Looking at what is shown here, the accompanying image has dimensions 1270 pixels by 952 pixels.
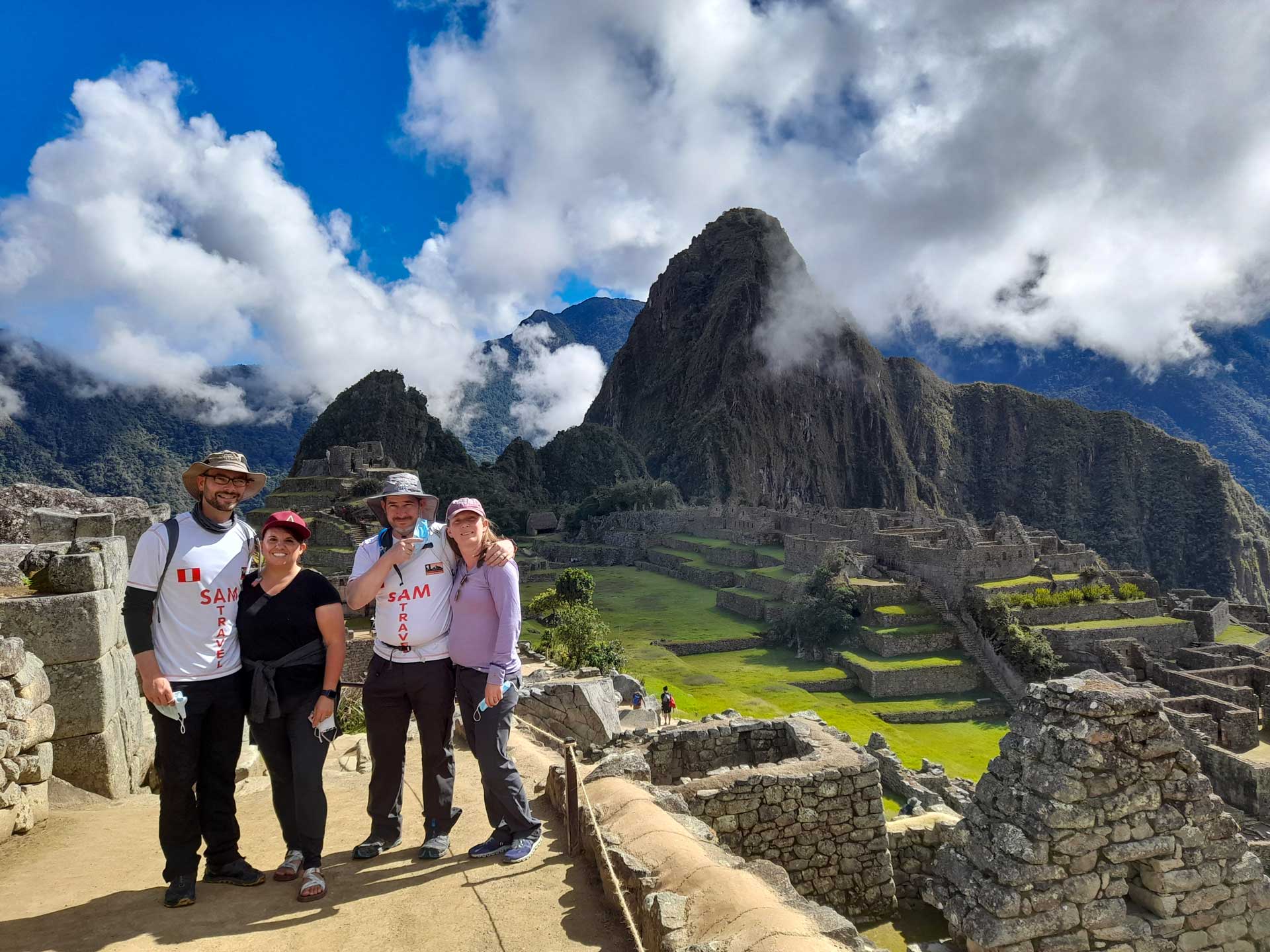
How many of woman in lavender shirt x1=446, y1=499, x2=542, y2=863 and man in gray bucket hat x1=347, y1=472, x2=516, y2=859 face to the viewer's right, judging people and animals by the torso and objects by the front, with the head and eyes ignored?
0

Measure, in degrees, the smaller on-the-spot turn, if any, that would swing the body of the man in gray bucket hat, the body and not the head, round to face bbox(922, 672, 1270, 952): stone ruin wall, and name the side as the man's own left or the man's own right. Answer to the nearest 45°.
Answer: approximately 90° to the man's own left

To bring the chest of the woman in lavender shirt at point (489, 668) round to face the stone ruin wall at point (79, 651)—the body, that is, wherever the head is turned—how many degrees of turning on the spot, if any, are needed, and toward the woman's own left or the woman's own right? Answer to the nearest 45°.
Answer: approximately 90° to the woman's own right

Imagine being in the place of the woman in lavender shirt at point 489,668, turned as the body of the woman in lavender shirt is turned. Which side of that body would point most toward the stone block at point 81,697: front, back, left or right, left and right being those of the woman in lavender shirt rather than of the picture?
right

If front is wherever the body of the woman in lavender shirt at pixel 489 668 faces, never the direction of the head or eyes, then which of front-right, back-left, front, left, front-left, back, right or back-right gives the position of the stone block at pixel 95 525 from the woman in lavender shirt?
right

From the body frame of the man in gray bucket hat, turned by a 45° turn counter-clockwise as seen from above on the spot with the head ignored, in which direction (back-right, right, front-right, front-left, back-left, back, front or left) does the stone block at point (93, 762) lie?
back

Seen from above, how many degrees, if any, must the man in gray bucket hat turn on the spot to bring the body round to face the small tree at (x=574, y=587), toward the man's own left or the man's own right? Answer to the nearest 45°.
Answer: approximately 180°

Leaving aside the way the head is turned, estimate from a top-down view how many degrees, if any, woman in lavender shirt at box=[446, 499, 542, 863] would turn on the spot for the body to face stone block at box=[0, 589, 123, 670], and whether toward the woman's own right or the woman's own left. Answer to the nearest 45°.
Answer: approximately 90° to the woman's own right

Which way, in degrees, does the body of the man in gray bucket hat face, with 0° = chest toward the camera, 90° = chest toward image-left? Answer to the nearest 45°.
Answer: approximately 0°

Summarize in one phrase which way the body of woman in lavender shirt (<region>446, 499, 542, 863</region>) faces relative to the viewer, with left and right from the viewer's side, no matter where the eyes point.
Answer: facing the viewer and to the left of the viewer

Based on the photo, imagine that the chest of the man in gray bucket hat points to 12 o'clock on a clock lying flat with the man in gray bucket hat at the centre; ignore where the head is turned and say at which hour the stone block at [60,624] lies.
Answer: The stone block is roughly at 4 o'clock from the man in gray bucket hat.
